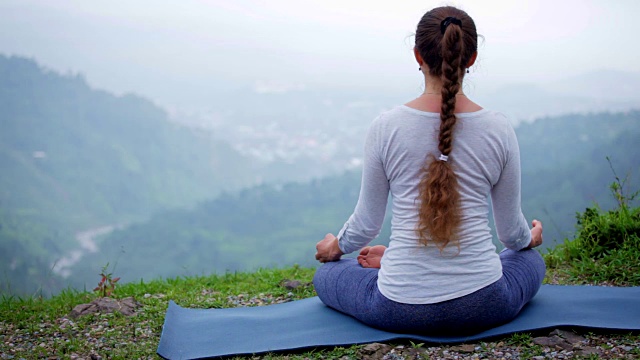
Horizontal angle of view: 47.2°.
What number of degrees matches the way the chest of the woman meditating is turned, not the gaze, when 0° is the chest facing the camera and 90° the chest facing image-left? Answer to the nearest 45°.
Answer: approximately 180°

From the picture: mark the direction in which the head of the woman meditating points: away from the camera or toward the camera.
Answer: away from the camera

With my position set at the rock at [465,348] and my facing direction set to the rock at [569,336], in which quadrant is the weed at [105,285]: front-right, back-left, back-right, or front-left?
back-left

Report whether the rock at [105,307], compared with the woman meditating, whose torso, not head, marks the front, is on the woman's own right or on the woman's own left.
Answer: on the woman's own left
